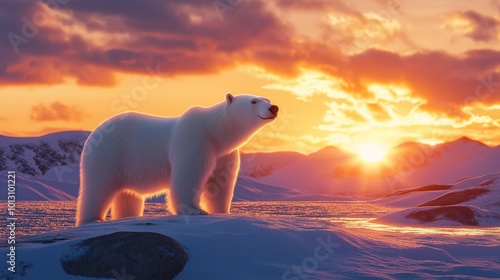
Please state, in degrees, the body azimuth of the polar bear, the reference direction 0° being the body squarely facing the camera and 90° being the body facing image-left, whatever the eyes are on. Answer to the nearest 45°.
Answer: approximately 270°

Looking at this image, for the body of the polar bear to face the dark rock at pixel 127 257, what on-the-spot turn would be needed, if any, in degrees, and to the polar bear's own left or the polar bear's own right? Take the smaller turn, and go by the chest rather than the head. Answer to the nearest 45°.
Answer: approximately 90° to the polar bear's own right

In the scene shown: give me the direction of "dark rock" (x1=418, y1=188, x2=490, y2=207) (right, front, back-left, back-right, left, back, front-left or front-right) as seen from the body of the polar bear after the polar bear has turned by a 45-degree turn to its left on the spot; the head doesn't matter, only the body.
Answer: front

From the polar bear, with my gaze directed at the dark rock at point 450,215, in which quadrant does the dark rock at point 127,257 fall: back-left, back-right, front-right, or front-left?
back-right

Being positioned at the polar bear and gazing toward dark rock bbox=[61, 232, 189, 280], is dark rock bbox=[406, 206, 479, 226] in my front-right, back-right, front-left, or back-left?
back-left

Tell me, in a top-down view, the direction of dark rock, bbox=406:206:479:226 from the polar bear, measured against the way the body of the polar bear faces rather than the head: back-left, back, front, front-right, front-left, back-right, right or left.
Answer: front-left
